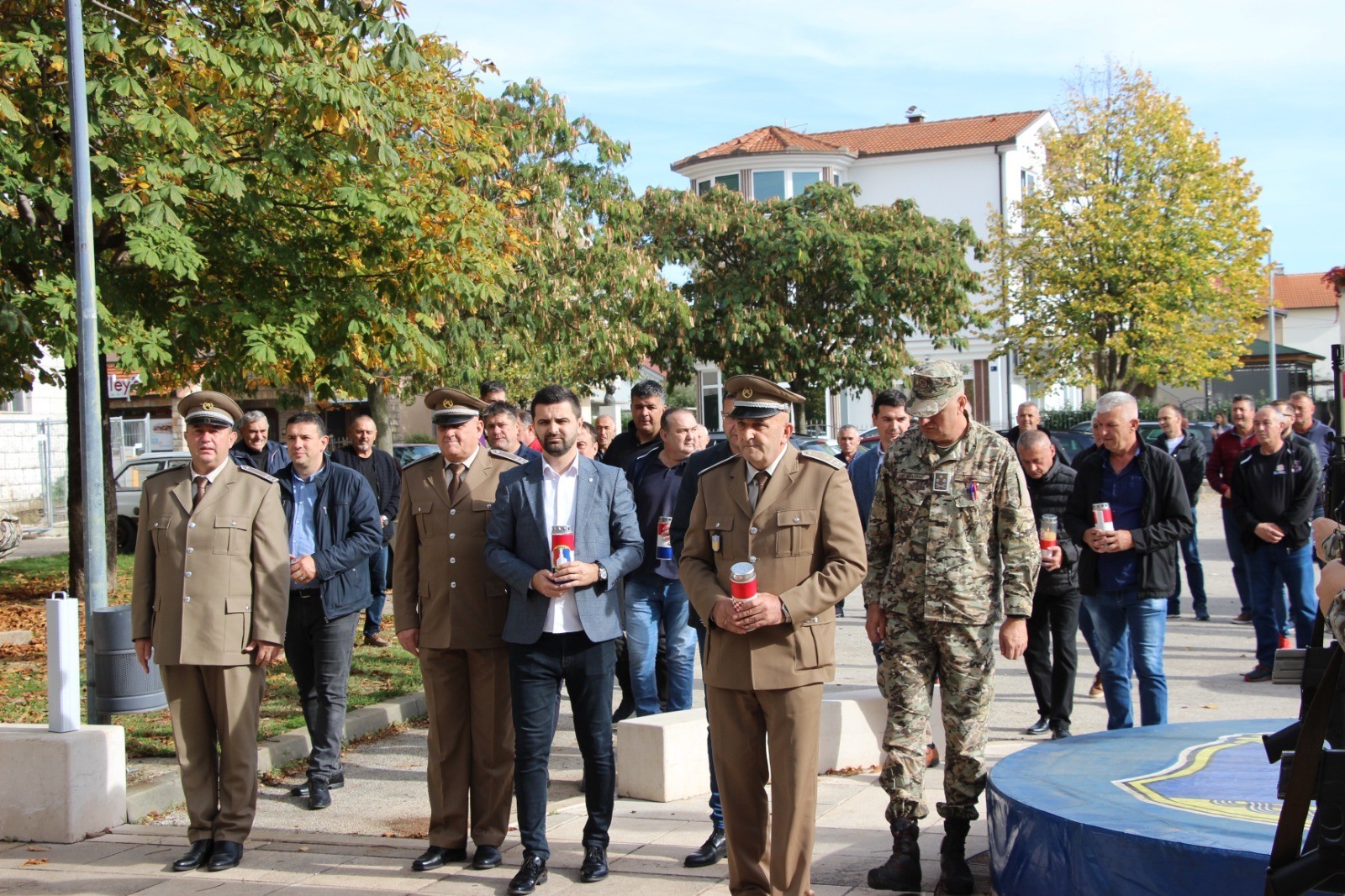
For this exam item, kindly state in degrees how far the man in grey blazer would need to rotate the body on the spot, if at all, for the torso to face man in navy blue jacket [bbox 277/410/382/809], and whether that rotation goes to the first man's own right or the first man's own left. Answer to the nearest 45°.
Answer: approximately 135° to the first man's own right

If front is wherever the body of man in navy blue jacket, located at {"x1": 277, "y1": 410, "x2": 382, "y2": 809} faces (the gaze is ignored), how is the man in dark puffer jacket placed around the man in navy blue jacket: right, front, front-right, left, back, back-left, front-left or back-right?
back-left

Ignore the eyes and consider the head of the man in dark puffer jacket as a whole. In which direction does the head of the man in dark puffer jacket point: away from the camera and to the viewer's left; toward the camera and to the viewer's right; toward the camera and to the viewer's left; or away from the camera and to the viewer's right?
toward the camera and to the viewer's left

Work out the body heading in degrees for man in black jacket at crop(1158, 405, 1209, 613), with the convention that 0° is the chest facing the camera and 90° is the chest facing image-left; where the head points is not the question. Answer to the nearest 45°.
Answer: approximately 45°

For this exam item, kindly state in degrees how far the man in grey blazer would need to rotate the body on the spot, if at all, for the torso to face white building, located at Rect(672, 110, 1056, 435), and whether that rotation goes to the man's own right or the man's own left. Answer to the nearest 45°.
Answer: approximately 180°

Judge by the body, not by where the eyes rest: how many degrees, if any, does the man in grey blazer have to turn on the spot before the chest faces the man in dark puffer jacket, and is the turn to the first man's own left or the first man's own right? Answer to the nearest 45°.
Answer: approximately 135° to the first man's own left

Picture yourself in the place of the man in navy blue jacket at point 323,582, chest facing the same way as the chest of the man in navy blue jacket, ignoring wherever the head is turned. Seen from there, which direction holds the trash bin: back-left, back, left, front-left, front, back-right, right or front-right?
front-right

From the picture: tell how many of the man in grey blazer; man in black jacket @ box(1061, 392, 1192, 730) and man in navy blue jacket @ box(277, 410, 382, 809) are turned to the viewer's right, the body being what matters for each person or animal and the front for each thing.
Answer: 0

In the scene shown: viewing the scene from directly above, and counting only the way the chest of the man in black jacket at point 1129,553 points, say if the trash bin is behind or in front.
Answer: in front

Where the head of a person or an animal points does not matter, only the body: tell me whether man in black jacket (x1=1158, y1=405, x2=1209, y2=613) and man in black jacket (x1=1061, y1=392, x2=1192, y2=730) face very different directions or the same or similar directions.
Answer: same or similar directions

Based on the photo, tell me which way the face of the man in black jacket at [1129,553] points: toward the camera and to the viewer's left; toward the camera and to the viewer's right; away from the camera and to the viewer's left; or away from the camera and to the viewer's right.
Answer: toward the camera and to the viewer's left

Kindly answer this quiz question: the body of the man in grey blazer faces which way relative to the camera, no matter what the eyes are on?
toward the camera

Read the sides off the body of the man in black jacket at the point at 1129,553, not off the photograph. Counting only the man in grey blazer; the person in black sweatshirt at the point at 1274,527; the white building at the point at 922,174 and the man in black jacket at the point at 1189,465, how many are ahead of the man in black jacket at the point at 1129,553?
1
